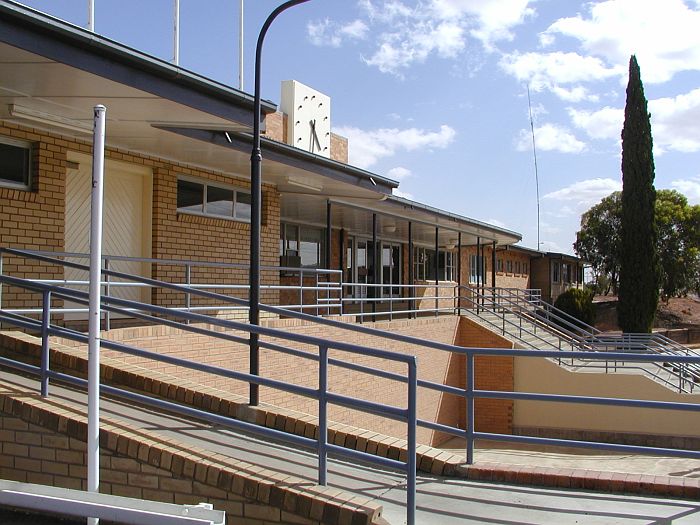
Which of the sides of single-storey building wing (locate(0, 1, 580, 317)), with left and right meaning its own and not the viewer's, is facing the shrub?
left

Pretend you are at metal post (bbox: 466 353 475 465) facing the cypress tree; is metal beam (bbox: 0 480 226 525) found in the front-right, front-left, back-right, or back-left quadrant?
back-left

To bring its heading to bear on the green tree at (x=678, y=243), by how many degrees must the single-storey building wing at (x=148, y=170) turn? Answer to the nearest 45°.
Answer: approximately 90° to its left

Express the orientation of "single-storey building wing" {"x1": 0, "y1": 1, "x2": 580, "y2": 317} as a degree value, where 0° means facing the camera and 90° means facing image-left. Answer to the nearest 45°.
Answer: approximately 315°

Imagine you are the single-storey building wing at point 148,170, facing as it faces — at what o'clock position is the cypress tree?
The cypress tree is roughly at 9 o'clock from the single-storey building wing.

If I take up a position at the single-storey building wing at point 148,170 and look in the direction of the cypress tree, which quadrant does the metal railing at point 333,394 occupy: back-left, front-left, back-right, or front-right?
back-right

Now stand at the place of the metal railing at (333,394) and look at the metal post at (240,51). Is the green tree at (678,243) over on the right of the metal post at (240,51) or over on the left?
right
